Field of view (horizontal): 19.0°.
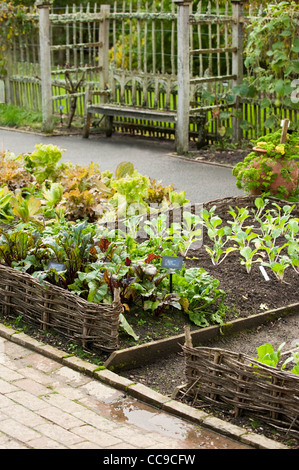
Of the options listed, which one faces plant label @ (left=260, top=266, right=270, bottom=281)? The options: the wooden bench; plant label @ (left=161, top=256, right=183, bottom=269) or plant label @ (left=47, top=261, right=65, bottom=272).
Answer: the wooden bench

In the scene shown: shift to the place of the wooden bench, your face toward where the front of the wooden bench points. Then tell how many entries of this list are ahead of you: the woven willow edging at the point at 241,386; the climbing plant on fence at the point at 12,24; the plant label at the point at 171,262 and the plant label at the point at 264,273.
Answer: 3

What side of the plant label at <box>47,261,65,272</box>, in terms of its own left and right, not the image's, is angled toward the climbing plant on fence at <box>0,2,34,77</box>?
back

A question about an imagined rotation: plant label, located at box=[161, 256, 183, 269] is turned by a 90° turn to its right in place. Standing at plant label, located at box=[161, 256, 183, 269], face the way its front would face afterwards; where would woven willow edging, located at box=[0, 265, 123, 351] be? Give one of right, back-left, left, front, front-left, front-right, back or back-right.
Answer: front

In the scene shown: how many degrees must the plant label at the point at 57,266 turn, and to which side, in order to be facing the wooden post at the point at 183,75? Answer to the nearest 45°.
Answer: approximately 180°

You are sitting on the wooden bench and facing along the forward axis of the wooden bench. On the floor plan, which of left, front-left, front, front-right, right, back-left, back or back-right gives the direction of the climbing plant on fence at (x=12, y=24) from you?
back-right

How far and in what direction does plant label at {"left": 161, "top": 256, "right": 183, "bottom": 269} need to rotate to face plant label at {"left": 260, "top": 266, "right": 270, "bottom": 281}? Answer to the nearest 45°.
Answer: approximately 135° to its left

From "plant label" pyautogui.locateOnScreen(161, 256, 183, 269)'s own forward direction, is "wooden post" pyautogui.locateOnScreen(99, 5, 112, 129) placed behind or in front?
behind

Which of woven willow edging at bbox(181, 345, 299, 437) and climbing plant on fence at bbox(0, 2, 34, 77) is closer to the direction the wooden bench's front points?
the woven willow edging

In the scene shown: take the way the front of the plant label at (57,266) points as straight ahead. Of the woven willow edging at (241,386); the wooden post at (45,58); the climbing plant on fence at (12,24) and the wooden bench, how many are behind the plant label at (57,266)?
3

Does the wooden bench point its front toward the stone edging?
yes

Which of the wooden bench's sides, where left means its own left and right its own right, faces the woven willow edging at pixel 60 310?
front

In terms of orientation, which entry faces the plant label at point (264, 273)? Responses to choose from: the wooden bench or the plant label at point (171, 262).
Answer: the wooden bench
